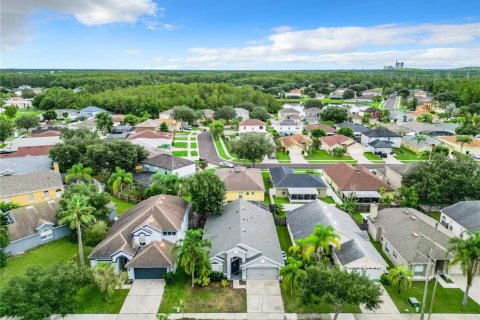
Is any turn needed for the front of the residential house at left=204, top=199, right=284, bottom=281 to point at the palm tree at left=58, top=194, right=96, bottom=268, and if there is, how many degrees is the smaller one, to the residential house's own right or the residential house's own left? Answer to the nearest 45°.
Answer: approximately 90° to the residential house's own right

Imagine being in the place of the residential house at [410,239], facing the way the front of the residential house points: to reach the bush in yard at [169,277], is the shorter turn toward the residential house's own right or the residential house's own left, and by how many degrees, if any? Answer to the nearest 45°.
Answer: approximately 90° to the residential house's own right

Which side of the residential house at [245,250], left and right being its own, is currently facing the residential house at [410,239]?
left

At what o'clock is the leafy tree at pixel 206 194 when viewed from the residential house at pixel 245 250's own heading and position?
The leafy tree is roughly at 5 o'clock from the residential house.

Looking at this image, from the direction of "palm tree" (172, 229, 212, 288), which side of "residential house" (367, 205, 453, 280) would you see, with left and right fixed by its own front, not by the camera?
right

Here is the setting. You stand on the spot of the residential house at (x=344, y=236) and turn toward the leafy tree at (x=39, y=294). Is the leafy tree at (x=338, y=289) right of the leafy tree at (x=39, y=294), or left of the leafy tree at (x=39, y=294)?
left

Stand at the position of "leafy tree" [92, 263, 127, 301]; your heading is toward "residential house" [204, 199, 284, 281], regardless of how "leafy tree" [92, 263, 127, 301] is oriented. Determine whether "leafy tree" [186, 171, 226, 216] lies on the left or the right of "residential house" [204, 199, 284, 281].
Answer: left

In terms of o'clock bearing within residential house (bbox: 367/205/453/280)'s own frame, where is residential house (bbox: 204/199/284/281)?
residential house (bbox: 204/199/284/281) is roughly at 3 o'clock from residential house (bbox: 367/205/453/280).

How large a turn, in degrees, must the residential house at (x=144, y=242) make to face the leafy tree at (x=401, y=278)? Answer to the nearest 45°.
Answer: approximately 45° to its left

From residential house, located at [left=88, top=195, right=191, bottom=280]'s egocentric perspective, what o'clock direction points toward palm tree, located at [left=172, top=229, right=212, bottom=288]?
The palm tree is roughly at 11 o'clock from the residential house.

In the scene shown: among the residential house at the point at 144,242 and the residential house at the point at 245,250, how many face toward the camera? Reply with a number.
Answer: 2

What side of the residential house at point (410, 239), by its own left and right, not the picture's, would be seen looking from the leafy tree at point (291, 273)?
right

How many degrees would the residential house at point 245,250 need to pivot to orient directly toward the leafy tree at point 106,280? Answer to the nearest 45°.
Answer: approximately 90° to its right
